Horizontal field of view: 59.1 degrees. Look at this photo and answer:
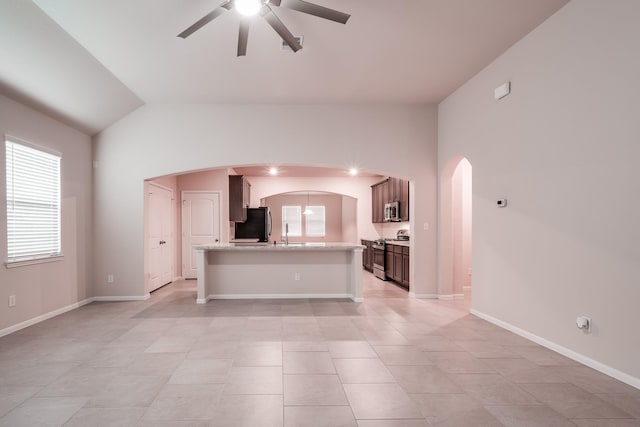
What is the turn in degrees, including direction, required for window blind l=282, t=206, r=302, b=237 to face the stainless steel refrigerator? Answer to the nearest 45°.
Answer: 0° — it already faces it

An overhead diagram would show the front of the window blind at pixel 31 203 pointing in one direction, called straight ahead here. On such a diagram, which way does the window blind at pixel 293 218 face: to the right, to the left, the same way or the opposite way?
to the right

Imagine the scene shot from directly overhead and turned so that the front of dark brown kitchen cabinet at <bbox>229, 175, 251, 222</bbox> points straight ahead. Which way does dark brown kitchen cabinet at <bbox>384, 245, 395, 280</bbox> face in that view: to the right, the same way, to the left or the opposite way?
the opposite way

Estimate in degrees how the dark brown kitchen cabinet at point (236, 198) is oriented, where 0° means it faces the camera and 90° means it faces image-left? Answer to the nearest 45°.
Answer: approximately 270°

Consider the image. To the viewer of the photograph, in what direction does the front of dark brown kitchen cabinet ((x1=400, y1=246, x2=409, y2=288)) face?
facing to the left of the viewer

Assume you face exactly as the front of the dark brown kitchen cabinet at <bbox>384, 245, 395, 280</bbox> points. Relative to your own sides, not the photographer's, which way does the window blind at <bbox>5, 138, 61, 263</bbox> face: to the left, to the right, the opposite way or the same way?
the opposite way

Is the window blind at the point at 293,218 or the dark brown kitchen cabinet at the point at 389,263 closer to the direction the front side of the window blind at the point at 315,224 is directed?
the dark brown kitchen cabinet

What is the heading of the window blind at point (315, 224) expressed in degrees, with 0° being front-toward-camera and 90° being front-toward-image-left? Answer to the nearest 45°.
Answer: approximately 0°
